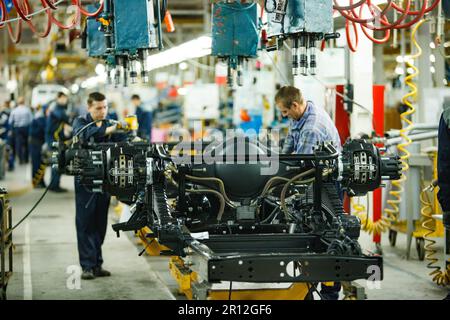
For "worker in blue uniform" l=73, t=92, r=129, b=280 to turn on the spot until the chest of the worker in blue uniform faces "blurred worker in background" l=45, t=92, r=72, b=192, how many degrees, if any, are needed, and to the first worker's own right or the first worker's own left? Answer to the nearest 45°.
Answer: approximately 135° to the first worker's own left

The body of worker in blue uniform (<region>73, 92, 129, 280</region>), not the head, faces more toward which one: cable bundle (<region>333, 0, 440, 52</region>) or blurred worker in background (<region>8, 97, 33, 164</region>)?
the cable bundle

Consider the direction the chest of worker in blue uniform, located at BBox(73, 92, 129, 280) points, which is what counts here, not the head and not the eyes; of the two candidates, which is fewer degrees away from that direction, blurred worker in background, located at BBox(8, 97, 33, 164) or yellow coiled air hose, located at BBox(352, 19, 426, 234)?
the yellow coiled air hose

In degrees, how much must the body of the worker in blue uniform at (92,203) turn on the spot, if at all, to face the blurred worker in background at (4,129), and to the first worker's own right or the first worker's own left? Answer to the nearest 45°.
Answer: approximately 135° to the first worker's own left

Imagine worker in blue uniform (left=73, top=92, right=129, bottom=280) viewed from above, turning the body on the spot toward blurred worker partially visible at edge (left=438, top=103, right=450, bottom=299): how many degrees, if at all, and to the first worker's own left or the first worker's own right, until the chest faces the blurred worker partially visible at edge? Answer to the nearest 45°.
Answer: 0° — they already face them

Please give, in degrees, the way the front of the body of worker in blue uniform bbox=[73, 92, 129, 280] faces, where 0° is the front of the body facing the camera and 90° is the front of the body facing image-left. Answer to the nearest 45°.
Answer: approximately 315°

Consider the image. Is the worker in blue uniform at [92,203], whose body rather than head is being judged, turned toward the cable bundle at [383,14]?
yes

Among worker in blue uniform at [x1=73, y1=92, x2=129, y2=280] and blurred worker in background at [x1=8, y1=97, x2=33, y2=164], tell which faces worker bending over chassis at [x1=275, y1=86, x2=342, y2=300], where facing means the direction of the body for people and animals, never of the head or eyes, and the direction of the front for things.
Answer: the worker in blue uniform
